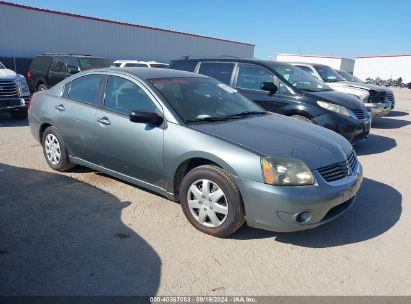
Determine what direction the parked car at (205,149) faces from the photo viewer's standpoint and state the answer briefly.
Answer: facing the viewer and to the right of the viewer

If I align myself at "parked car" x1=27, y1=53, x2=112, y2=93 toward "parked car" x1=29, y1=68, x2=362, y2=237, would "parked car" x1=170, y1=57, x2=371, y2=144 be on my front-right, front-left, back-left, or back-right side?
front-left

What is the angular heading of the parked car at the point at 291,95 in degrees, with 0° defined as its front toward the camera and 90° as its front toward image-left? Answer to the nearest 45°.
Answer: approximately 315°

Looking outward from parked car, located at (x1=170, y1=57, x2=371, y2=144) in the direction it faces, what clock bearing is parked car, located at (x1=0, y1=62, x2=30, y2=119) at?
parked car, located at (x1=0, y1=62, x2=30, y2=119) is roughly at 5 o'clock from parked car, located at (x1=170, y1=57, x2=371, y2=144).

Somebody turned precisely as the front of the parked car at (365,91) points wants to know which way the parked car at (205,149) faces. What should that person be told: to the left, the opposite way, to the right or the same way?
the same way

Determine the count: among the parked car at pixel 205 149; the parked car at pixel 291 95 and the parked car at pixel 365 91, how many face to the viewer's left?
0

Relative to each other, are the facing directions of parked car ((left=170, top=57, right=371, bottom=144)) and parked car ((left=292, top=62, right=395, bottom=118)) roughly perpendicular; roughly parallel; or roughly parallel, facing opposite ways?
roughly parallel

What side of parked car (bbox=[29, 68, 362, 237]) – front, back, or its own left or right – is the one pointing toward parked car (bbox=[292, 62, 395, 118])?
left

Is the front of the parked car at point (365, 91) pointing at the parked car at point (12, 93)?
no

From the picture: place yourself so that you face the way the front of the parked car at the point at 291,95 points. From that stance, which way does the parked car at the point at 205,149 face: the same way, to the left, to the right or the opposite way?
the same way

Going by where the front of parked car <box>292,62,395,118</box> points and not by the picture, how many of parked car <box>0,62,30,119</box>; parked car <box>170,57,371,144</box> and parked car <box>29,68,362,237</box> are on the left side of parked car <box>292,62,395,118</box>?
0

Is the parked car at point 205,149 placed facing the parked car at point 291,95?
no

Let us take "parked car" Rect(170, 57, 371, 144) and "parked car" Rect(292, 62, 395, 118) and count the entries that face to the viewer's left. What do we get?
0

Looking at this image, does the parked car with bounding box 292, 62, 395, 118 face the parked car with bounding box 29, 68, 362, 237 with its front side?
no

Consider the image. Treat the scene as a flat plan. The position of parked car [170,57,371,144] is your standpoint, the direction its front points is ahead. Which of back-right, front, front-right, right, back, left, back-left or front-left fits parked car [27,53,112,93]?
back
